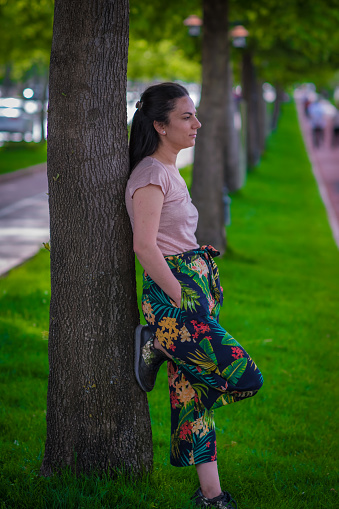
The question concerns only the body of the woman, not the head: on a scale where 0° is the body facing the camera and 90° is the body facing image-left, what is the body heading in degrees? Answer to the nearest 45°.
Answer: approximately 270°

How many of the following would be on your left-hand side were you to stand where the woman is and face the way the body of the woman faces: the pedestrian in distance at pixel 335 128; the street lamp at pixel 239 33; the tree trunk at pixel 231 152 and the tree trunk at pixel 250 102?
4

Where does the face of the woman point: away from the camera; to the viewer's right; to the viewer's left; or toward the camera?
to the viewer's right

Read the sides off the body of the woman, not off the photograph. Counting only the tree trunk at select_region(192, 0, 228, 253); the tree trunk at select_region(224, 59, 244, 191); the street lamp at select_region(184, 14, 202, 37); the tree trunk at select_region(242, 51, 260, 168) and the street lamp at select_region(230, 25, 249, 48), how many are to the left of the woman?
5

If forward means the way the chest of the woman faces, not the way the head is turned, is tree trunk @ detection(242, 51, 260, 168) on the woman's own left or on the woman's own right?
on the woman's own left

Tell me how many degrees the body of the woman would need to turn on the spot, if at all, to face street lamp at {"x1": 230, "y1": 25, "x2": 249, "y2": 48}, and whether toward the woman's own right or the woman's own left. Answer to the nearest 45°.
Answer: approximately 90° to the woman's own left

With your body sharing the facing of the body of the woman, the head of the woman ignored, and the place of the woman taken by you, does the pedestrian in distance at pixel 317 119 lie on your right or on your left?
on your left

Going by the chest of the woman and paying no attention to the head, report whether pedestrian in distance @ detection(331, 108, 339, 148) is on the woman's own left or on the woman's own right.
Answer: on the woman's own left
